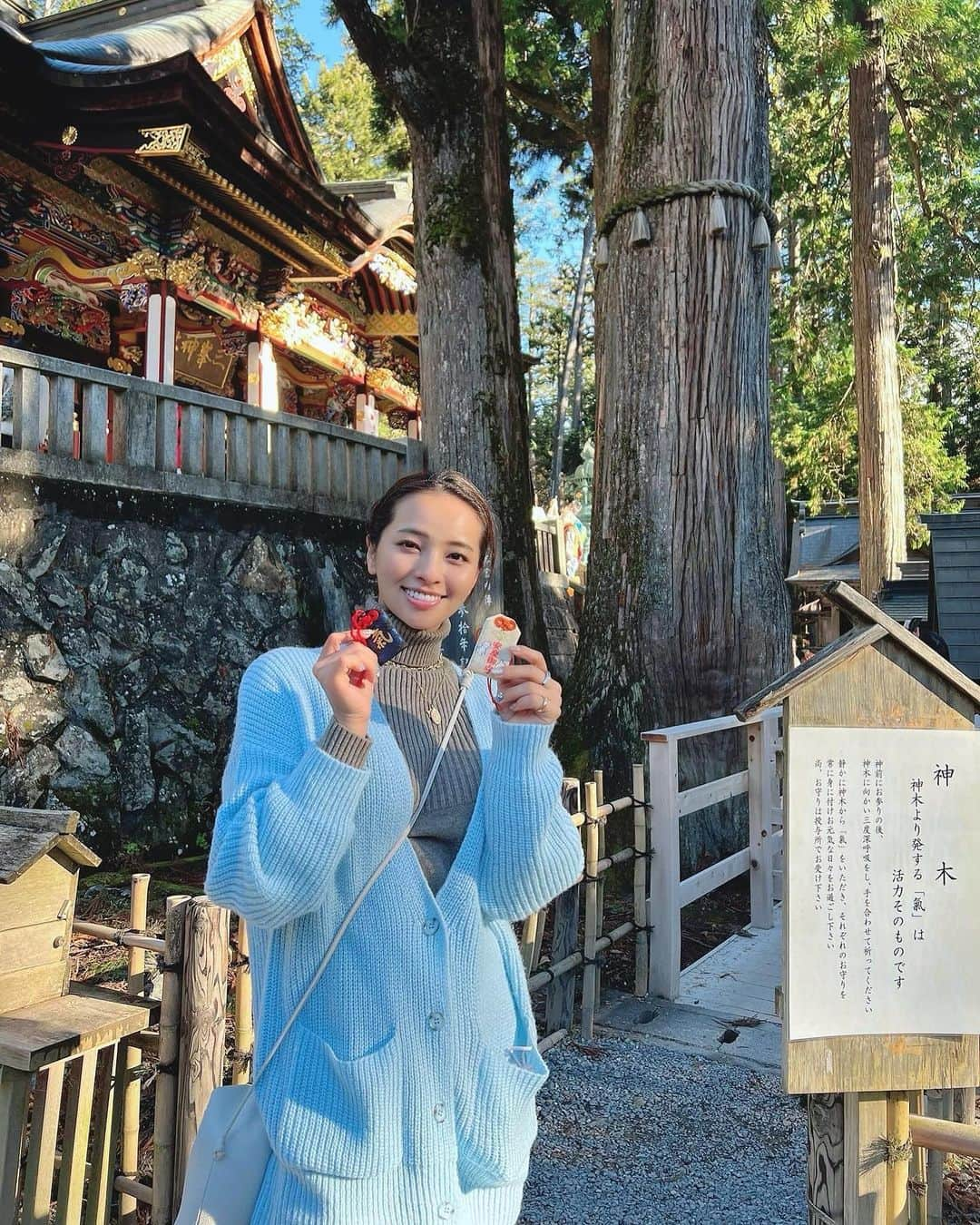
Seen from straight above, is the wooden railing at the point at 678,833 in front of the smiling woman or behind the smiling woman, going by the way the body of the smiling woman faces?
behind

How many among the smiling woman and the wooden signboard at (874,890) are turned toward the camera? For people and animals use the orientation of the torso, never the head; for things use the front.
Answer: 2

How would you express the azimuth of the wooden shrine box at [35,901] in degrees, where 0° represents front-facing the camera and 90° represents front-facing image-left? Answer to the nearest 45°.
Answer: approximately 315°

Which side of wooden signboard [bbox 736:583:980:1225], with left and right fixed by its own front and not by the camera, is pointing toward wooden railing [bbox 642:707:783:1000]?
back

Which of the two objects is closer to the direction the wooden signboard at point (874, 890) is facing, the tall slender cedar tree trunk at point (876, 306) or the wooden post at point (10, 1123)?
the wooden post

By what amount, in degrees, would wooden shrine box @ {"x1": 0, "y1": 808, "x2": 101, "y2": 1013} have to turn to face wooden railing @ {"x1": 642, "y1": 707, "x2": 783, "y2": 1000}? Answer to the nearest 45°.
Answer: approximately 90° to its left

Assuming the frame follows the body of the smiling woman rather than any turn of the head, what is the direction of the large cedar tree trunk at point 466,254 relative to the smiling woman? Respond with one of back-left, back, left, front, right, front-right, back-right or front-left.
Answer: back

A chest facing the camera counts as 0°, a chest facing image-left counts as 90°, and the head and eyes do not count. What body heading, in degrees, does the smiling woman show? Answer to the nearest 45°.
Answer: approximately 0°

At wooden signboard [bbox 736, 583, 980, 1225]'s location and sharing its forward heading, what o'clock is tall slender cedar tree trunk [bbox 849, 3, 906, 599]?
The tall slender cedar tree trunk is roughly at 6 o'clock from the wooden signboard.
